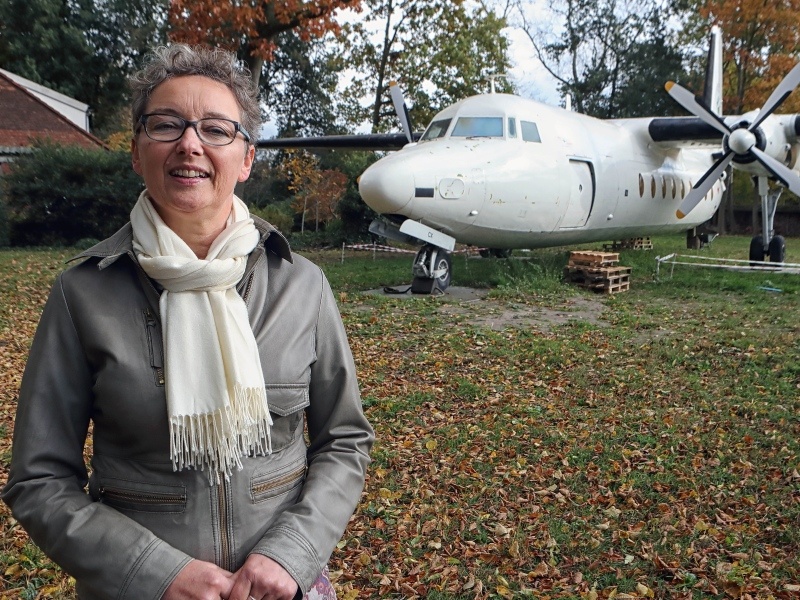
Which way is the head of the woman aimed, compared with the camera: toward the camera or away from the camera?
toward the camera

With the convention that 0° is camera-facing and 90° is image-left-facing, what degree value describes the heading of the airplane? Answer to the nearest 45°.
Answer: approximately 45°

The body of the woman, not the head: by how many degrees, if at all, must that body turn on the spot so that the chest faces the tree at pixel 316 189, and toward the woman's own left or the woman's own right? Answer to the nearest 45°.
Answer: approximately 180°

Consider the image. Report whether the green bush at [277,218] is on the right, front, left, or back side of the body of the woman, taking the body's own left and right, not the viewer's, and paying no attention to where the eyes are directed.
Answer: back

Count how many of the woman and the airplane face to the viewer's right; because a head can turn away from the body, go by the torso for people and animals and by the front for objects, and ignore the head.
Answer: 0

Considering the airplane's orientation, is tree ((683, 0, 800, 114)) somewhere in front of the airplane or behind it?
behind

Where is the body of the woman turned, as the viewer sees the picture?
toward the camera

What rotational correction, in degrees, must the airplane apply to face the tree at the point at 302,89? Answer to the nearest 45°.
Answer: approximately 90° to its right

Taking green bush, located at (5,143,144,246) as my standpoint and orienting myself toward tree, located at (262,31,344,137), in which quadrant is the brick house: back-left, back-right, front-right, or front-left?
front-left

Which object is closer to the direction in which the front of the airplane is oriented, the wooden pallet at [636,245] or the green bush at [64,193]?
the green bush

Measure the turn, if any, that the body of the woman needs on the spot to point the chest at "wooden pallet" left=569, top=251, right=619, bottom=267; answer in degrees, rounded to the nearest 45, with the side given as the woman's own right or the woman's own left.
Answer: approximately 135° to the woman's own left

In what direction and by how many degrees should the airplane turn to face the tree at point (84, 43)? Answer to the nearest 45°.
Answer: approximately 90° to its right

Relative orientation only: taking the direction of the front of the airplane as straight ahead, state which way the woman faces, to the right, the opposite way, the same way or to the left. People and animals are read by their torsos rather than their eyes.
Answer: to the left

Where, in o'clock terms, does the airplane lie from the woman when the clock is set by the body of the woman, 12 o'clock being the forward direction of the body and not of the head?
The airplane is roughly at 7 o'clock from the woman.

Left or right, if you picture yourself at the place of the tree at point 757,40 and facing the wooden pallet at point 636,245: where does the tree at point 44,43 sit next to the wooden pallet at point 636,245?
right

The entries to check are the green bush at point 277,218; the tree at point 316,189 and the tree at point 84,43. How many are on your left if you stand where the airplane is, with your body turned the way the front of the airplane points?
0
